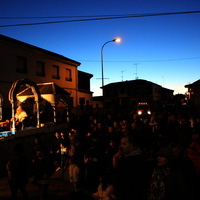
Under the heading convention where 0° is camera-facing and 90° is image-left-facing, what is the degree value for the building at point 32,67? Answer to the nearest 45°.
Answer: approximately 315°
